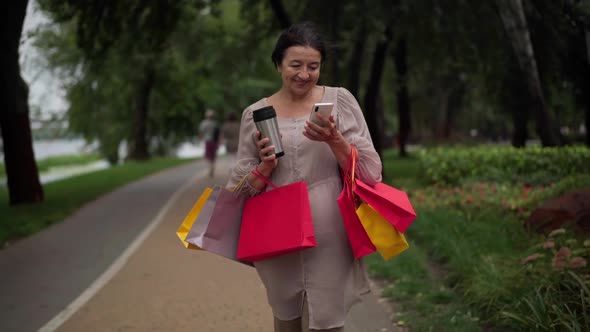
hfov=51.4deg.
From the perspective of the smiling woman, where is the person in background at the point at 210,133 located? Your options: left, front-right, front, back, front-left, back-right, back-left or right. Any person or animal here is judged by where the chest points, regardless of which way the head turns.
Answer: back

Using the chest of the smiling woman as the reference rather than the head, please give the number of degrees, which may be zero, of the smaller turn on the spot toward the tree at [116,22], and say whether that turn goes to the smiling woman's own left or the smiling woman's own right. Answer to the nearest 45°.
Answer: approximately 180°

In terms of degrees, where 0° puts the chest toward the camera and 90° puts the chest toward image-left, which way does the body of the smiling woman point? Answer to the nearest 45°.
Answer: approximately 0°

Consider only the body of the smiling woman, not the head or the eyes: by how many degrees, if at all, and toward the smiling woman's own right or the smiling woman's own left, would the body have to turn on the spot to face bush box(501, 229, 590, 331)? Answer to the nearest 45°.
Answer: approximately 135° to the smiling woman's own left

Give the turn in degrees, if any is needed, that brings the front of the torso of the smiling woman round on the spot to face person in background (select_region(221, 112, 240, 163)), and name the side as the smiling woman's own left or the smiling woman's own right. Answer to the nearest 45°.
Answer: approximately 180°
